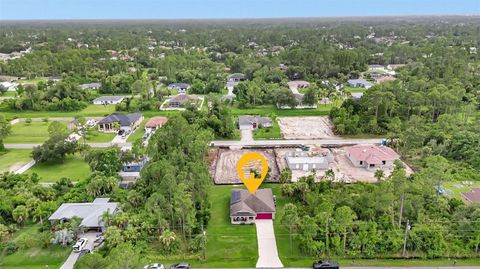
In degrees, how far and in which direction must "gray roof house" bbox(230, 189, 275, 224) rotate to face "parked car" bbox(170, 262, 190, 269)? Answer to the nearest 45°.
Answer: approximately 45° to its right

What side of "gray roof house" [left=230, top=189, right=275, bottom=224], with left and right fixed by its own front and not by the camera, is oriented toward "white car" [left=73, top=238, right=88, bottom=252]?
right

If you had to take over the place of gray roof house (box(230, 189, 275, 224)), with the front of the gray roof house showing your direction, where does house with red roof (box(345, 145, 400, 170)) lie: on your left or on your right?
on your left

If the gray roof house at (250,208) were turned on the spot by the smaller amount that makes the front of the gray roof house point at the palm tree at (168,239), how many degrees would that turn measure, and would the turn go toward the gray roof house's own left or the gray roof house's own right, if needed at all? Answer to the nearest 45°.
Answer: approximately 45° to the gray roof house's own right

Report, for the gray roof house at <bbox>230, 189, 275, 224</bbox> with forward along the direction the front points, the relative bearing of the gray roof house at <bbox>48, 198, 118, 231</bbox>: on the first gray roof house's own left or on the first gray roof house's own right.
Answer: on the first gray roof house's own right

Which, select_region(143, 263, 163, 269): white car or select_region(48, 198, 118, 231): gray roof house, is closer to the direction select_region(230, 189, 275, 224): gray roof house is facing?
the white car

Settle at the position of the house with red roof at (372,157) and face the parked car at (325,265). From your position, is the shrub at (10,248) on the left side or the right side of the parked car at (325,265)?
right

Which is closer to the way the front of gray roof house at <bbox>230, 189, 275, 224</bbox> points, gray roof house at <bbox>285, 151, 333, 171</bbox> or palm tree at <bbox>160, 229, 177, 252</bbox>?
the palm tree

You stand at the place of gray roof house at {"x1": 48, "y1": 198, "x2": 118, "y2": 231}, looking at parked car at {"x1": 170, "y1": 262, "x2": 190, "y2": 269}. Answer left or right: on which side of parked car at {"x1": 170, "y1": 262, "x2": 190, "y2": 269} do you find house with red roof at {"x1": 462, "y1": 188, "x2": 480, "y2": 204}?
left

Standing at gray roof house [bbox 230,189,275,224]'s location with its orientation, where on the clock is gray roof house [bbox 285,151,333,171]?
gray roof house [bbox 285,151,333,171] is roughly at 7 o'clock from gray roof house [bbox 230,189,275,224].

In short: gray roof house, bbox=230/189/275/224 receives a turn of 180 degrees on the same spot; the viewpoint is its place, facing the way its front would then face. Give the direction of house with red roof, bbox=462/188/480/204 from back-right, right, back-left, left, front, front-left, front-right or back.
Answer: right

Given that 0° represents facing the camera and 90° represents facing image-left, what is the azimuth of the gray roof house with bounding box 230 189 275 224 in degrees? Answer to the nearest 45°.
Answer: approximately 0°

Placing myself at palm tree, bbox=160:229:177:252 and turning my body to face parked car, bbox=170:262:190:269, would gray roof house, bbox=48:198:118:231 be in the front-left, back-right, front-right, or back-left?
back-right

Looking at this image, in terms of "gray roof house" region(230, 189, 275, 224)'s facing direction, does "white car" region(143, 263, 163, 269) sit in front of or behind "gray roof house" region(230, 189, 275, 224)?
in front
